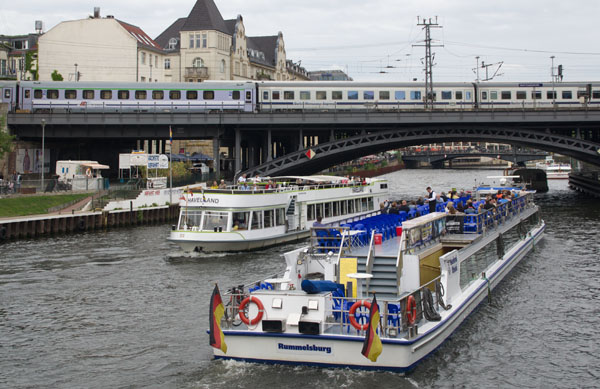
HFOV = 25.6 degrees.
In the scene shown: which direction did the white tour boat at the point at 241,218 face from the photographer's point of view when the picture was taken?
facing the viewer and to the left of the viewer

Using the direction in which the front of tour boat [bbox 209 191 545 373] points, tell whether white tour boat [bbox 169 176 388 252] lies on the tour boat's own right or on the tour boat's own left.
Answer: on the tour boat's own left

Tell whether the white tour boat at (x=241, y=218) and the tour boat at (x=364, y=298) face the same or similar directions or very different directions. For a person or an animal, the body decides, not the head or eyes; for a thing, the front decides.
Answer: very different directions

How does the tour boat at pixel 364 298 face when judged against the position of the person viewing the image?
facing away from the viewer and to the right of the viewer

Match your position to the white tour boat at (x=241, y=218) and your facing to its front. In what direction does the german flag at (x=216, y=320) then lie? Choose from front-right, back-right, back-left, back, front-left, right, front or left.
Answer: front-left
